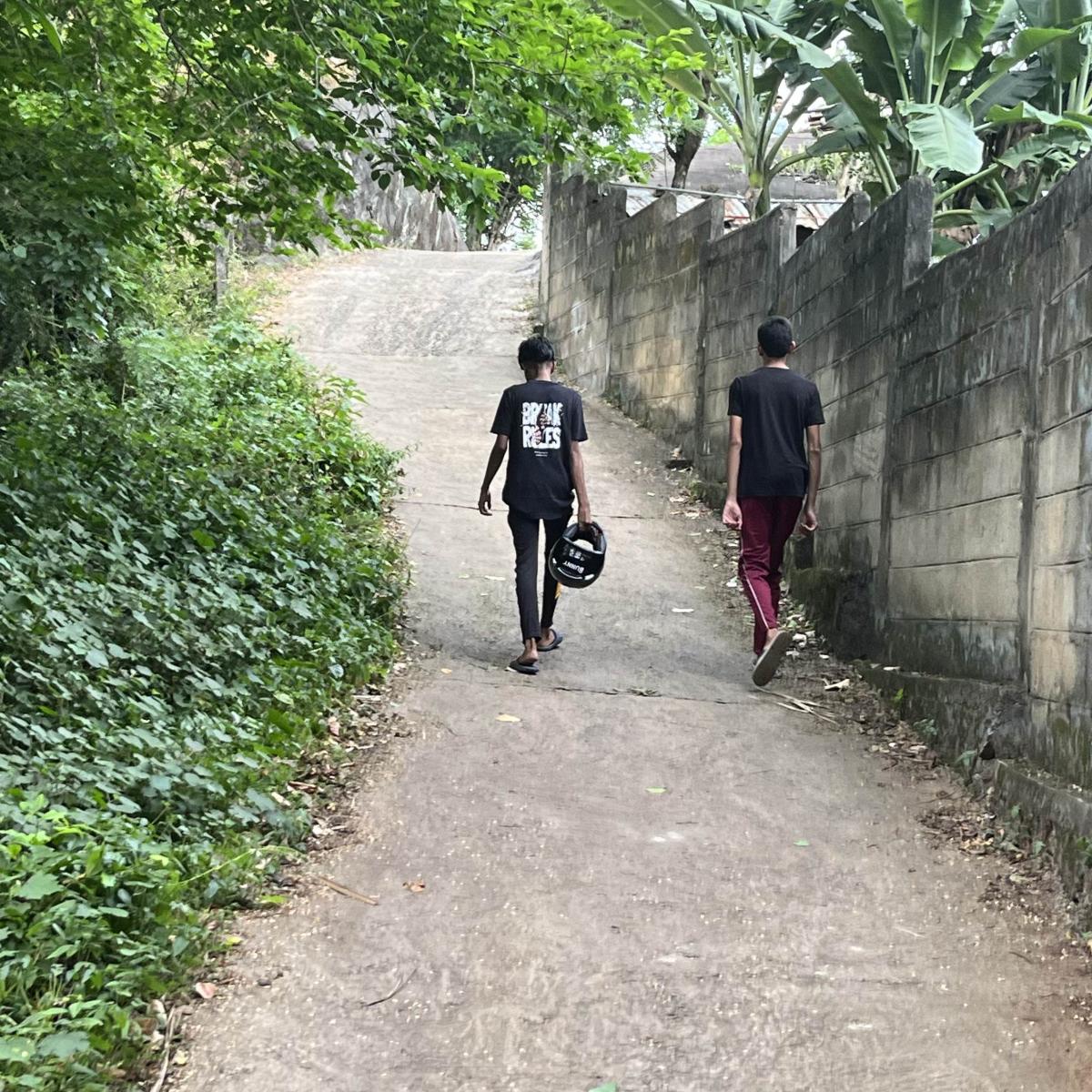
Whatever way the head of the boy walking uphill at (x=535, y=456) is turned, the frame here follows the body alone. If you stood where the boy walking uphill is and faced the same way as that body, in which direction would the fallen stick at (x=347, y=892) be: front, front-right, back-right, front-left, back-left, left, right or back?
back

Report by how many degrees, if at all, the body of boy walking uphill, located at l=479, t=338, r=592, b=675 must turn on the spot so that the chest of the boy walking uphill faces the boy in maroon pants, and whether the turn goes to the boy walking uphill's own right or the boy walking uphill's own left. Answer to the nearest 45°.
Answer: approximately 90° to the boy walking uphill's own right

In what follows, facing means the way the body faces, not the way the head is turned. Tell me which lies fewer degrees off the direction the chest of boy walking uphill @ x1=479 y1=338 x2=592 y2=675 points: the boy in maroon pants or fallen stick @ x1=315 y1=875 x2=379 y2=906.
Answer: the boy in maroon pants

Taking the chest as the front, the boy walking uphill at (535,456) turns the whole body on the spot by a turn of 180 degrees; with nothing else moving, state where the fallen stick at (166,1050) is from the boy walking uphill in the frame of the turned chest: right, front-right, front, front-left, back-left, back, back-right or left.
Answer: front

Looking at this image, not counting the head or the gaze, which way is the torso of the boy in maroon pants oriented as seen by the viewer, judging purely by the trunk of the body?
away from the camera

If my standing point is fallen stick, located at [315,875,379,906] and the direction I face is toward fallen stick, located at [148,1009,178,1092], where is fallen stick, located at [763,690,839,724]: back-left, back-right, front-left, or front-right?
back-left

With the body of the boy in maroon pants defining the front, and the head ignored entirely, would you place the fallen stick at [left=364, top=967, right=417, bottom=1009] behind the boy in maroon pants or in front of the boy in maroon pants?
behind

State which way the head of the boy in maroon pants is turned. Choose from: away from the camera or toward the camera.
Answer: away from the camera

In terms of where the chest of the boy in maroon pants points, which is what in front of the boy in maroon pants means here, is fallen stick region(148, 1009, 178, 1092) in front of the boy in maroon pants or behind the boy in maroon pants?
behind

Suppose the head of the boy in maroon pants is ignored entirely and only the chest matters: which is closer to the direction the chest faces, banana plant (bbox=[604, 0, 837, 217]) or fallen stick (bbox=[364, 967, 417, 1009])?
the banana plant

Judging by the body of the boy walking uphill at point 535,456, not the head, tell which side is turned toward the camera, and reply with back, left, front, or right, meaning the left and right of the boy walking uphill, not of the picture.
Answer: back

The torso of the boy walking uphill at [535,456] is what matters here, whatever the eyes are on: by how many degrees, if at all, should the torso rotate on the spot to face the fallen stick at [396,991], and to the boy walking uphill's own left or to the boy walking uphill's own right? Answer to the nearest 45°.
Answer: approximately 180°

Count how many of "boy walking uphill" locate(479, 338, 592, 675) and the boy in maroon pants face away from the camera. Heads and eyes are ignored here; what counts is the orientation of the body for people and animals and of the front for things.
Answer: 2
